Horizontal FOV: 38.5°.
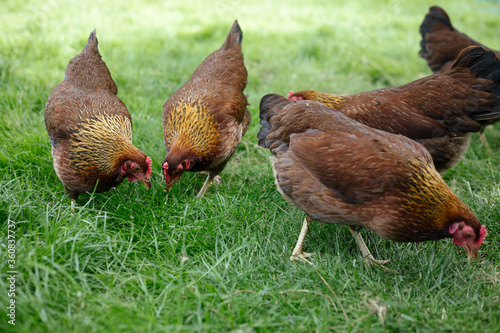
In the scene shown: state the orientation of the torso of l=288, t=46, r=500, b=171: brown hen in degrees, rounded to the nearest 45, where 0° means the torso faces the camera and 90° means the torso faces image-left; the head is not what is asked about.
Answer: approximately 90°

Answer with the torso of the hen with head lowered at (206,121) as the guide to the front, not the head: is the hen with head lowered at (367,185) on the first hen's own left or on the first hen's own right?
on the first hen's own left

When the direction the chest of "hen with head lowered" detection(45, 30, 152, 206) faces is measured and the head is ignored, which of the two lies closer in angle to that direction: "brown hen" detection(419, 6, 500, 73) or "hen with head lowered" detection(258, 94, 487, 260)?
the hen with head lowered

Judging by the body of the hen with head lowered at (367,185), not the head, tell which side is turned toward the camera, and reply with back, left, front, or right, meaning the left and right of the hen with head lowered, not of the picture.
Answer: right

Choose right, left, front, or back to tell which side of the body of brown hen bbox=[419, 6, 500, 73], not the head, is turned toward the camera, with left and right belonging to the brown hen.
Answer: right

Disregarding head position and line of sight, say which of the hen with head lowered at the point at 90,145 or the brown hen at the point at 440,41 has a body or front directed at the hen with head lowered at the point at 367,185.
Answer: the hen with head lowered at the point at 90,145

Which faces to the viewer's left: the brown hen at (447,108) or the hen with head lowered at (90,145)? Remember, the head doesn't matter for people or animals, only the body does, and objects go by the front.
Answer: the brown hen
